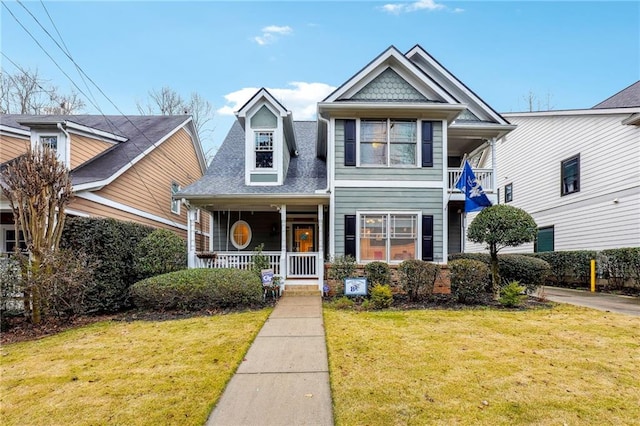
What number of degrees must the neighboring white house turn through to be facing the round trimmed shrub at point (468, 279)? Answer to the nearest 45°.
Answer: approximately 45° to its right

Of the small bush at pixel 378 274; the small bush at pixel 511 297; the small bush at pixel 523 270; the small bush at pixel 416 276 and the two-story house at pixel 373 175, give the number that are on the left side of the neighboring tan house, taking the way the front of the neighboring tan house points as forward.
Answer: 5

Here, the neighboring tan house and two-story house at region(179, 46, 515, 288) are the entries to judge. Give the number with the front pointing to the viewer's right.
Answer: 0

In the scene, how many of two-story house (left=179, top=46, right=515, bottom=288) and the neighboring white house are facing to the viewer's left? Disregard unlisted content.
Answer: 0

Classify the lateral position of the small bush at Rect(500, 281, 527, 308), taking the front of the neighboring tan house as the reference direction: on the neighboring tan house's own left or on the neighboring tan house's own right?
on the neighboring tan house's own left

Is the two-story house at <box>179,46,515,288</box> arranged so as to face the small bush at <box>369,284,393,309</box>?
yes

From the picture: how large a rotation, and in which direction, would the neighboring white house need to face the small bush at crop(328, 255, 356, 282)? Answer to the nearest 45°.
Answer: approximately 90° to its right

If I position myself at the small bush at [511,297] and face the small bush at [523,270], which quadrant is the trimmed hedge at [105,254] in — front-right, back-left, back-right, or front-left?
back-left

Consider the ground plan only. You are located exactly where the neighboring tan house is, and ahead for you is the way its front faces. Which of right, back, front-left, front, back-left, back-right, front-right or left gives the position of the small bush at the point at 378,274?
left

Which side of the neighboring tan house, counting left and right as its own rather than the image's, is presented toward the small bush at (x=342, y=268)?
left
